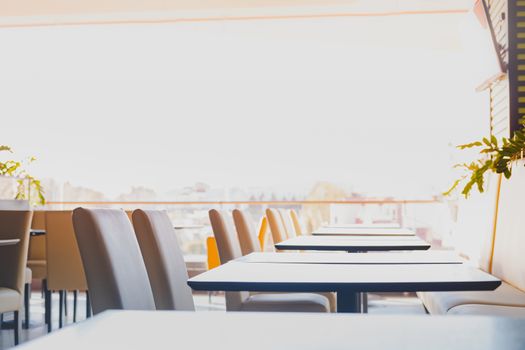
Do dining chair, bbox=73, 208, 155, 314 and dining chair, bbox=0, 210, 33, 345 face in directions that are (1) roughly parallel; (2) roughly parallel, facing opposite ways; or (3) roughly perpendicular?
roughly perpendicular

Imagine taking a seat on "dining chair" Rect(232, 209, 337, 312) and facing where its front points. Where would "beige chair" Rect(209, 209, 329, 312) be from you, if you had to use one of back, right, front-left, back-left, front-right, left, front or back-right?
right

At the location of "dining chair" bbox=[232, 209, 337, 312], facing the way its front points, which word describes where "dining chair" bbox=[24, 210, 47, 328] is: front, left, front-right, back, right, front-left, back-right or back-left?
back-left

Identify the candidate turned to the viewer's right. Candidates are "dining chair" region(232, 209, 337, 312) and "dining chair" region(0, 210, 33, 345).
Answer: "dining chair" region(232, 209, 337, 312)

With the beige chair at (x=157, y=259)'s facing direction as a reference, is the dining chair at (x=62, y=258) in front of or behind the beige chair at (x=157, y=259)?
behind

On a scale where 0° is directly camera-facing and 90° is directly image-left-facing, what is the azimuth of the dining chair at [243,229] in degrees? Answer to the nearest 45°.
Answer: approximately 270°

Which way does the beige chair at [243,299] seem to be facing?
to the viewer's right

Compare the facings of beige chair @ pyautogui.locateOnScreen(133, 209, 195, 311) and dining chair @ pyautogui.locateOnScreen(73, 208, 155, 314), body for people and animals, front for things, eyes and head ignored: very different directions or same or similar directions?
same or similar directions

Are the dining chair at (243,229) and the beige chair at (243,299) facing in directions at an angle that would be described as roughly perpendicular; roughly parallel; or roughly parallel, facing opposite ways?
roughly parallel
